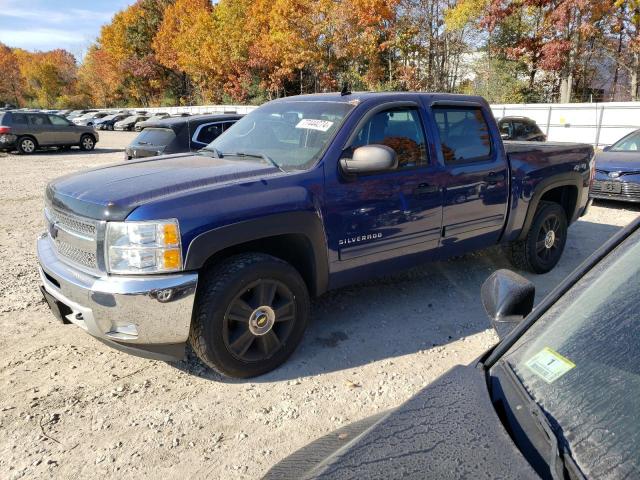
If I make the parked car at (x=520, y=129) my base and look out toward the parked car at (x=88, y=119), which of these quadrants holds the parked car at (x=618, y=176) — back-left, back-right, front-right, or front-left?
back-left

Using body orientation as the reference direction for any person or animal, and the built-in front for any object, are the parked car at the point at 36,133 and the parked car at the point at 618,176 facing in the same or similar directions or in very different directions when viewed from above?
very different directions

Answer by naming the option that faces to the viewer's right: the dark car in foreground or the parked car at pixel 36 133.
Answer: the parked car

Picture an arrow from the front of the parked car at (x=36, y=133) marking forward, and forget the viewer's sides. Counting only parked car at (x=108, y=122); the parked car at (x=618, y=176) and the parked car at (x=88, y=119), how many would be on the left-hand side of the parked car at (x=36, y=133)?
2

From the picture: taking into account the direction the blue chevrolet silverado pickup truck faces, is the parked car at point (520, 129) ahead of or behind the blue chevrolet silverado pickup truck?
behind

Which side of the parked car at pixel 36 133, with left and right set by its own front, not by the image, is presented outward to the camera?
right

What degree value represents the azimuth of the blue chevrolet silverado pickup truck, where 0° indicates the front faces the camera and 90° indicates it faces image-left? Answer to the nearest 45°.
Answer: approximately 45°

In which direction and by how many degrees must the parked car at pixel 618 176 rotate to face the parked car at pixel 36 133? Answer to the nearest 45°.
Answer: approximately 45° to its right

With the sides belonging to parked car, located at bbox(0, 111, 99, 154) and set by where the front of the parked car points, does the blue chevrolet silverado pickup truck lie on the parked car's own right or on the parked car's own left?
on the parked car's own right

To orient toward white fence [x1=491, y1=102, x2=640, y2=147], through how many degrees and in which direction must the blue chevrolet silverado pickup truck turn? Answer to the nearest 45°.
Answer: approximately 180°

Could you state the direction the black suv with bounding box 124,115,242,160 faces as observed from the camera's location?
facing away from the viewer and to the right of the viewer
